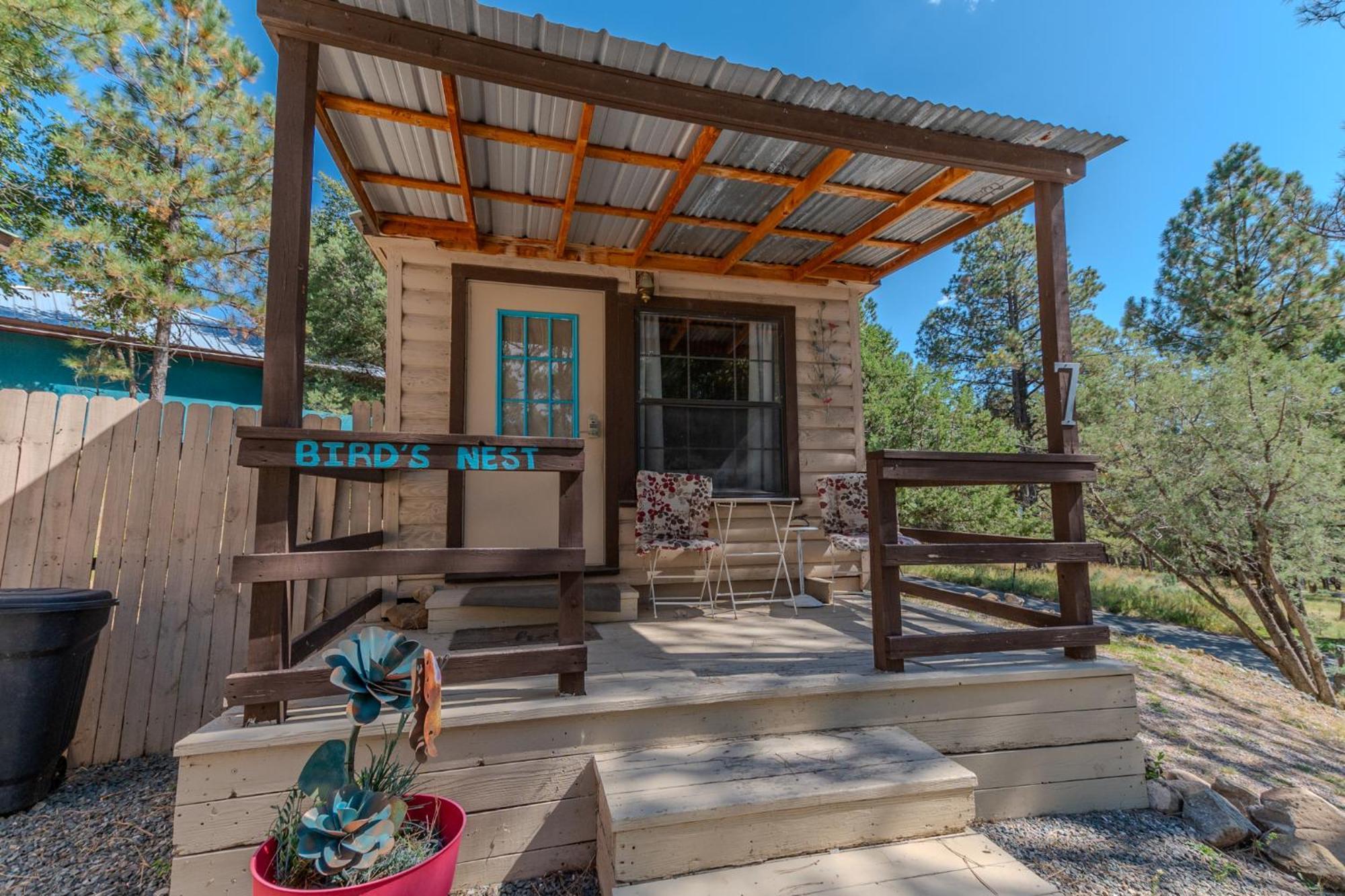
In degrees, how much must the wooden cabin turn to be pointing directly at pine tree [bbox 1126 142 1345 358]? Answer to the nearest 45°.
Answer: approximately 135° to its left

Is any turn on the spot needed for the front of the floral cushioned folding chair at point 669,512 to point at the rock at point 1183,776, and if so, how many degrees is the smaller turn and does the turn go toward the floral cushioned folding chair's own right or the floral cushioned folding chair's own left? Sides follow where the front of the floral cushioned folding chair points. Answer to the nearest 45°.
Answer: approximately 45° to the floral cushioned folding chair's own left

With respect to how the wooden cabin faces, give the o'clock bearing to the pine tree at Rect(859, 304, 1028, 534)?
The pine tree is roughly at 7 o'clock from the wooden cabin.

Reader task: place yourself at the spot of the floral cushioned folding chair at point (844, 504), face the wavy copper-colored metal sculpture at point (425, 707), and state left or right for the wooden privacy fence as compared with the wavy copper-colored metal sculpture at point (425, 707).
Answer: right

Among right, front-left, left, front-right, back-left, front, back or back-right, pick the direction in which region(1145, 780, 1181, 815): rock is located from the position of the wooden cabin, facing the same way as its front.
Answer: left

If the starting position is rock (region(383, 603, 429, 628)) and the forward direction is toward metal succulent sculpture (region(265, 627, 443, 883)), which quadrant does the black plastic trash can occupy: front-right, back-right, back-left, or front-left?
front-right

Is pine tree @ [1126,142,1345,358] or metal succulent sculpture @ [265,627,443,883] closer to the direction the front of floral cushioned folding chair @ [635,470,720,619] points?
the metal succulent sculpture

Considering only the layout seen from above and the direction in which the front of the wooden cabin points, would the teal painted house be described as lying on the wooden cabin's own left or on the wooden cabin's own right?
on the wooden cabin's own right

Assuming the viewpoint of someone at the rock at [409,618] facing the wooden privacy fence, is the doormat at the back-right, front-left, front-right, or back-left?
back-left

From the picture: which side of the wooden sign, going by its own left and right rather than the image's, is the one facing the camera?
front

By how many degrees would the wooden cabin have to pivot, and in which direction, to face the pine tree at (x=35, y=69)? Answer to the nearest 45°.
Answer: approximately 135° to its right

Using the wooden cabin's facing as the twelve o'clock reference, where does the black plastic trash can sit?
The black plastic trash can is roughly at 3 o'clock from the wooden cabin.

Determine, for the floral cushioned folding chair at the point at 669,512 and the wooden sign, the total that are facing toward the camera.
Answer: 2

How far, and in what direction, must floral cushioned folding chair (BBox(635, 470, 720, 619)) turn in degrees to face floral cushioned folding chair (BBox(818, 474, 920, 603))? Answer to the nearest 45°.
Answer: approximately 90° to its left

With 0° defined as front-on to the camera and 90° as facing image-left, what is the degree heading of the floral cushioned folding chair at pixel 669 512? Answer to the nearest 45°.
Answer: approximately 0°

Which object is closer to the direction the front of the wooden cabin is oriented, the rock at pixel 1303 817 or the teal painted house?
the rock
